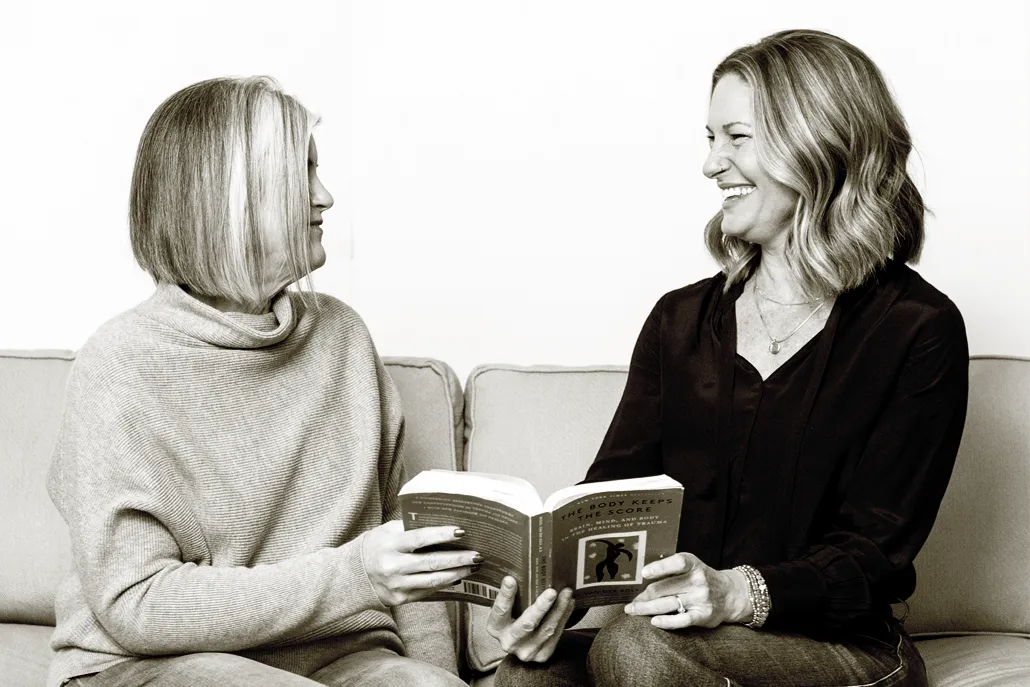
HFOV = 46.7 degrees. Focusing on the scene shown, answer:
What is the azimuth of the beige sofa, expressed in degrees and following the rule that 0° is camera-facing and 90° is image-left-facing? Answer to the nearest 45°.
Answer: approximately 0°

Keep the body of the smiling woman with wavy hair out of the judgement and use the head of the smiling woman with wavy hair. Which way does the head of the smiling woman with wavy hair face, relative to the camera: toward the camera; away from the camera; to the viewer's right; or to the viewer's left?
to the viewer's left

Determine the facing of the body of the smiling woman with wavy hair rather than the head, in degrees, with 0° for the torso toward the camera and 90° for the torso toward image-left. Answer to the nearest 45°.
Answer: approximately 45°

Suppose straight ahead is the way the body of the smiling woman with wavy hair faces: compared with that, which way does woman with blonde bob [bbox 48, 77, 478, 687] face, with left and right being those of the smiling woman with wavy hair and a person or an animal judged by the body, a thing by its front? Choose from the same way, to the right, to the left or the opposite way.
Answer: to the left

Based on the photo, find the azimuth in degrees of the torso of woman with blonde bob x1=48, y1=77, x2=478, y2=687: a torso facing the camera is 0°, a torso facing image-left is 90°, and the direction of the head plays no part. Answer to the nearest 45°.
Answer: approximately 315°

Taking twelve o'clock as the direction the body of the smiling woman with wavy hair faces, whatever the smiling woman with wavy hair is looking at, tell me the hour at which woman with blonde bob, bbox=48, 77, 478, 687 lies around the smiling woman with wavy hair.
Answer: The woman with blonde bob is roughly at 1 o'clock from the smiling woman with wavy hair.
